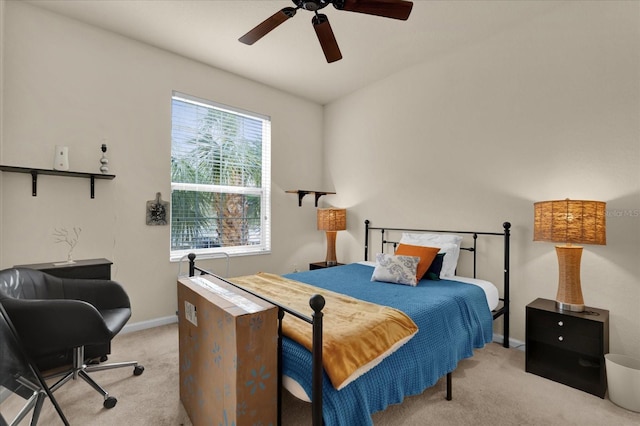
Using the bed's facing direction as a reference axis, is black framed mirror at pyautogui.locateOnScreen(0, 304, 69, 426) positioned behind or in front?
in front

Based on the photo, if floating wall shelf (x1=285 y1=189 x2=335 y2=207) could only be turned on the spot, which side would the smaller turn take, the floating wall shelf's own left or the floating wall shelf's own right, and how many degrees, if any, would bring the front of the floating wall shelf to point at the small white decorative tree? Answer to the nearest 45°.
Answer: approximately 90° to the floating wall shelf's own right

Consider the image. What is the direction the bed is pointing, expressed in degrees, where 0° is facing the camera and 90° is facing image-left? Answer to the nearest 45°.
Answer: approximately 45°

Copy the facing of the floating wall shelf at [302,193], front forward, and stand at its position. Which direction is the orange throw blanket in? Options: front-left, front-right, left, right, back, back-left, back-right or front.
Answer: front-right

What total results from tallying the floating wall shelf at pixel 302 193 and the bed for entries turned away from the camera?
0

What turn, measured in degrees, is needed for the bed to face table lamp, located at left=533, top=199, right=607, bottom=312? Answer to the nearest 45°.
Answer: approximately 135° to its left

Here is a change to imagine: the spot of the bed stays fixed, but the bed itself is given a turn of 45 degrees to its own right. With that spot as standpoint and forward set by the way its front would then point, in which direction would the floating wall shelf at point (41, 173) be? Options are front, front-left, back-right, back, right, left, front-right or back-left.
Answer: front

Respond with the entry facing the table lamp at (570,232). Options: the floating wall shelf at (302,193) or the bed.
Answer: the floating wall shelf

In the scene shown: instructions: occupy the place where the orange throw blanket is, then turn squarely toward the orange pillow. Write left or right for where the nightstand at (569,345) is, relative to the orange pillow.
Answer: right

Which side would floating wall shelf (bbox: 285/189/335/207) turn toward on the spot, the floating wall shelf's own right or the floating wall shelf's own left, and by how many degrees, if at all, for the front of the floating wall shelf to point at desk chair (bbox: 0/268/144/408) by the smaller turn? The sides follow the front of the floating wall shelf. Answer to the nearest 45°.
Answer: approximately 90° to the floating wall shelf's own right

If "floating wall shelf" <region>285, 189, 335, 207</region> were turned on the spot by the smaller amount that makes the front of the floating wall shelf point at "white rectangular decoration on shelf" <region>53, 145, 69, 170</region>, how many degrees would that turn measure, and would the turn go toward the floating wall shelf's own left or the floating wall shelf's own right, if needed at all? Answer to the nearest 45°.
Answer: approximately 90° to the floating wall shelf's own right

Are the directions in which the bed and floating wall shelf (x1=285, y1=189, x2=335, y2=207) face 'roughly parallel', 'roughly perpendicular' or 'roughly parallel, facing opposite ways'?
roughly perpendicular

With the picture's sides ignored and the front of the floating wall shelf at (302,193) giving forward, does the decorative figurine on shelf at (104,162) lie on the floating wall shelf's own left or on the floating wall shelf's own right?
on the floating wall shelf's own right

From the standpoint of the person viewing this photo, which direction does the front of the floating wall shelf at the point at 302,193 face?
facing the viewer and to the right of the viewer

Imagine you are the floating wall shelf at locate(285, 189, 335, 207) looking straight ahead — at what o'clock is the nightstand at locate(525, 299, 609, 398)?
The nightstand is roughly at 12 o'clock from the floating wall shelf.

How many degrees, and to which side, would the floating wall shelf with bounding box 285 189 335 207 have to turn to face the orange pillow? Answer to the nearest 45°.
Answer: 0° — it already faces it

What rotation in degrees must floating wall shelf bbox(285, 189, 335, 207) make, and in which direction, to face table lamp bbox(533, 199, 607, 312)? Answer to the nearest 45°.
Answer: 0° — it already faces it
